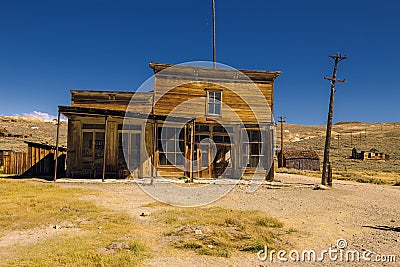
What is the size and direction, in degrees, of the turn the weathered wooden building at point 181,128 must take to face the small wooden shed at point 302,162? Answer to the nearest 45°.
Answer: approximately 135° to its left

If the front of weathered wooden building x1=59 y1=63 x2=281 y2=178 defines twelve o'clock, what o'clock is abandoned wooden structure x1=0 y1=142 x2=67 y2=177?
The abandoned wooden structure is roughly at 3 o'clock from the weathered wooden building.

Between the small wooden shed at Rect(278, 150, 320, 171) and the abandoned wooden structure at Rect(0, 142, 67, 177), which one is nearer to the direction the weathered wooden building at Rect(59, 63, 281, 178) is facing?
the abandoned wooden structure

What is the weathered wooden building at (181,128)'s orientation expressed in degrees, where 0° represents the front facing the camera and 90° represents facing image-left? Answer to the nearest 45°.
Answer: approximately 0°

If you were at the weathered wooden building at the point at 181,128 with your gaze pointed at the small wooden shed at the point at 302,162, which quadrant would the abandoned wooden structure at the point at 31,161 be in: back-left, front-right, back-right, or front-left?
back-left
